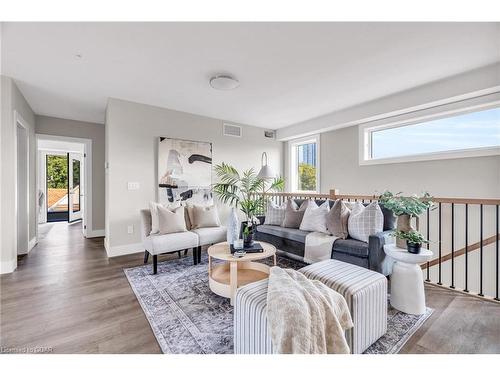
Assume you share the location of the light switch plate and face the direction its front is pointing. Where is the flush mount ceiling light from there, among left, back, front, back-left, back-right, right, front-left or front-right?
front-left

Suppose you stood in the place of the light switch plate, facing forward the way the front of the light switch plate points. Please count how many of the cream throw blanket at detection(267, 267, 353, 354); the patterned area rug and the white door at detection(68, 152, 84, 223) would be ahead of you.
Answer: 2

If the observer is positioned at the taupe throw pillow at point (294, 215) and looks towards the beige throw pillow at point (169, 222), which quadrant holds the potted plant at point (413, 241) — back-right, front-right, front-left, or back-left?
back-left

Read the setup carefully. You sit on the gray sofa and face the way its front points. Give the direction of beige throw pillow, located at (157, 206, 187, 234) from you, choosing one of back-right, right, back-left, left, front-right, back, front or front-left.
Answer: front-right

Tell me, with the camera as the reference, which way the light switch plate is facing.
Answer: facing the viewer

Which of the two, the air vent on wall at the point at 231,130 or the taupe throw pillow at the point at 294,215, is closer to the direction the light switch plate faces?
the taupe throw pillow

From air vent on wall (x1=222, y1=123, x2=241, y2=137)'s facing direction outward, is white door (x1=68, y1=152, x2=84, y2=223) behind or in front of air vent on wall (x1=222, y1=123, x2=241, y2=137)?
behind

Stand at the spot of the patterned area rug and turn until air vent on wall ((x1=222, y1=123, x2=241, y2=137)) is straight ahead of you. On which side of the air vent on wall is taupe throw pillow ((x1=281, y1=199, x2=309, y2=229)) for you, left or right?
right

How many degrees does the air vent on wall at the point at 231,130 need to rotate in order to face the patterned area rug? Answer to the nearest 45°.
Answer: approximately 45° to its right

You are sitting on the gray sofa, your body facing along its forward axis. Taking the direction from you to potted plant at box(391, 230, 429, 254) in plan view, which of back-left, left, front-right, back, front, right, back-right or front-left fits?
left

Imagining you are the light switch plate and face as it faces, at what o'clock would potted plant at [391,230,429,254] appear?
The potted plant is roughly at 11 o'clock from the light switch plate.

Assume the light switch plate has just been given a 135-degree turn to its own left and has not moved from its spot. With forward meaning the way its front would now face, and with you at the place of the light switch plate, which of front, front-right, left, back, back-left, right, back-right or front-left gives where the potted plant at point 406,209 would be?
right

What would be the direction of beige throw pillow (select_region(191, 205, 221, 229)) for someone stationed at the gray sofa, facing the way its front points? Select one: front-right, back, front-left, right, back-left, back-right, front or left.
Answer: front-right

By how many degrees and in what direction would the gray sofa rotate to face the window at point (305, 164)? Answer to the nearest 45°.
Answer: approximately 135° to its right

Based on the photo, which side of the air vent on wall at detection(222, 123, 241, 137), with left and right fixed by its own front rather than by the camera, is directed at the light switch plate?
right

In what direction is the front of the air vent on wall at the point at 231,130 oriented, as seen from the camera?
facing the viewer and to the right of the viewer

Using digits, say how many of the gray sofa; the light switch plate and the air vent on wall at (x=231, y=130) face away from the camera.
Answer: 0
